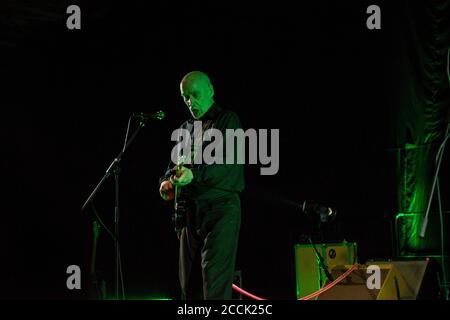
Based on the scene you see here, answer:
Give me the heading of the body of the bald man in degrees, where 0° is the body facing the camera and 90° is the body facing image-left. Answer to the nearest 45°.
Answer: approximately 45°

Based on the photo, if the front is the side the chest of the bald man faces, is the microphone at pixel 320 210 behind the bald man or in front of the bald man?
behind

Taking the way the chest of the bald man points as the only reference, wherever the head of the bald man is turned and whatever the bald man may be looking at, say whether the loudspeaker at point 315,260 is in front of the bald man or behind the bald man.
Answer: behind
